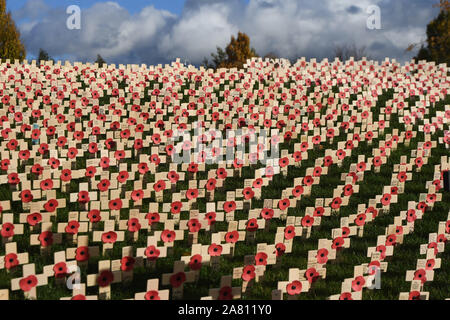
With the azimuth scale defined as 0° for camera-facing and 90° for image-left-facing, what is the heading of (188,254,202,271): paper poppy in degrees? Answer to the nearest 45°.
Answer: approximately 0°

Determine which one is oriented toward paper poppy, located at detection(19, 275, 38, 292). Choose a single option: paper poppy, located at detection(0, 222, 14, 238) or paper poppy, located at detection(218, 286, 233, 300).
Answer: paper poppy, located at detection(0, 222, 14, 238)

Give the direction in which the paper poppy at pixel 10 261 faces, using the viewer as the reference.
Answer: facing the viewer

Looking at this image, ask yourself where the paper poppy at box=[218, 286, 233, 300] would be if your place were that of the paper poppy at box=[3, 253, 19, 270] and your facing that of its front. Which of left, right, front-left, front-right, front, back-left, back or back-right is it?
front-left

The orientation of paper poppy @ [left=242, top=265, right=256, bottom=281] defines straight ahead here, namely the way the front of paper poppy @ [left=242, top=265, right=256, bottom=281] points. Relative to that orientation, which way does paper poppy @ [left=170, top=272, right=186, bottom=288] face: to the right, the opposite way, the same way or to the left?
the same way

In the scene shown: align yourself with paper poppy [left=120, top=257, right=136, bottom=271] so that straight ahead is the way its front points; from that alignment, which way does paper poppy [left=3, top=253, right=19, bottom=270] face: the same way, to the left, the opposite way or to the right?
the same way

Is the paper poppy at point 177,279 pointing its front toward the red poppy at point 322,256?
no

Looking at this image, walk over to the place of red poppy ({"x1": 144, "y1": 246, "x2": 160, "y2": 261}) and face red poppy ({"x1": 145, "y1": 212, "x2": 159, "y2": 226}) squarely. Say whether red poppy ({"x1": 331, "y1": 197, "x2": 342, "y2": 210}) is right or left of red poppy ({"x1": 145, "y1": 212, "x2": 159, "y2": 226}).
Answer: right

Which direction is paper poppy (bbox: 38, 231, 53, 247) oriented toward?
toward the camera

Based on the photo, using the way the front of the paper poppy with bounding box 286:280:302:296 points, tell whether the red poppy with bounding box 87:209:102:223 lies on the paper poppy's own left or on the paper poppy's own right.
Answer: on the paper poppy's own right

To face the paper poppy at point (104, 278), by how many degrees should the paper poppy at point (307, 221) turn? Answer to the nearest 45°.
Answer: approximately 45° to its right

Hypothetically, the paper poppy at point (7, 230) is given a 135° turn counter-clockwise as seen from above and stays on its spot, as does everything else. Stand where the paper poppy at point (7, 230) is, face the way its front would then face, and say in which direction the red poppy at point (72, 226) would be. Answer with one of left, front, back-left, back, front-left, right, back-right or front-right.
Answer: front-right

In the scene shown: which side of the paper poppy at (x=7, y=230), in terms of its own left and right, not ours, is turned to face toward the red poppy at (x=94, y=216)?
left

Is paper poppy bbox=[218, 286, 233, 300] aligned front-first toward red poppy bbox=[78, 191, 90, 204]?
no

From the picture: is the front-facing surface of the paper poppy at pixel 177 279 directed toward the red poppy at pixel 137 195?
no

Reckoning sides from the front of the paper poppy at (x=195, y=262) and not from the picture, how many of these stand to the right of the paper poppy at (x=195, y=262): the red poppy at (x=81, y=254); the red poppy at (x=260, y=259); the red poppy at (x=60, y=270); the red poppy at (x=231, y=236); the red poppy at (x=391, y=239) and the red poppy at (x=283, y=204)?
2

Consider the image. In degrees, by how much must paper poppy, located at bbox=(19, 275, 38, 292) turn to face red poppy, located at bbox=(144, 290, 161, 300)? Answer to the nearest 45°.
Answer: approximately 45° to its left

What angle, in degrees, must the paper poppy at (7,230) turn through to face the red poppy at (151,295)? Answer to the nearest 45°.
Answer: approximately 45° to its left

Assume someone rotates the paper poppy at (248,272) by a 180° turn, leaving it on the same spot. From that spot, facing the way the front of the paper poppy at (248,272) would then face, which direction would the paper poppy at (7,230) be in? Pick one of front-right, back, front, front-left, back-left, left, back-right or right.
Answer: left

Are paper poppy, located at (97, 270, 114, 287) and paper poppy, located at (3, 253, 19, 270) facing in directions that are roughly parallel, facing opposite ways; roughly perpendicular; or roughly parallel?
roughly parallel

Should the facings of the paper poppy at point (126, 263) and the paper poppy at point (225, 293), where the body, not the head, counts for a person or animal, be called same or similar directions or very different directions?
same or similar directions
